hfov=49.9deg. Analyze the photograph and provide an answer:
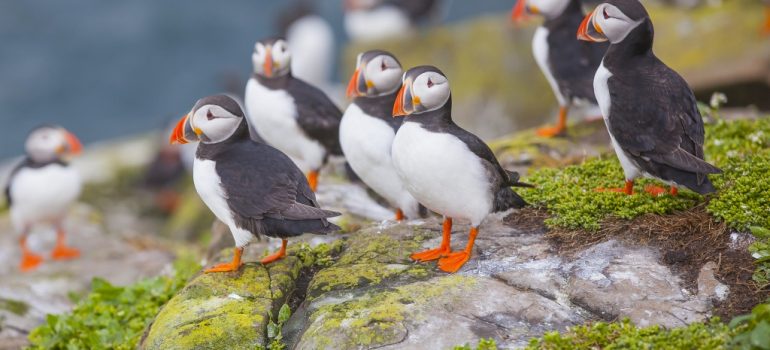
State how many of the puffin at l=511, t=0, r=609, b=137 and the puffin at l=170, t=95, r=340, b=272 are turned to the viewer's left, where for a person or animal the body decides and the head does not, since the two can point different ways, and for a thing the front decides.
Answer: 2

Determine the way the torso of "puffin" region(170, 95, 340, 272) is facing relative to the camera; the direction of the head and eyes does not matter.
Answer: to the viewer's left

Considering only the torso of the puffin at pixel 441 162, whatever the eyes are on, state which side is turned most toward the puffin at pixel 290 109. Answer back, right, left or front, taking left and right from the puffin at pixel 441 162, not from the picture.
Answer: right

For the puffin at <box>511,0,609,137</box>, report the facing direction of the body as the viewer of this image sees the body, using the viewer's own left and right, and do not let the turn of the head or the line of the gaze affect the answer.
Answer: facing to the left of the viewer

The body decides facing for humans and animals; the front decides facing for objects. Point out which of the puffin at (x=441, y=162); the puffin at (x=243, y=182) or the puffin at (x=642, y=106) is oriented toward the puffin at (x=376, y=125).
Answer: the puffin at (x=642, y=106)

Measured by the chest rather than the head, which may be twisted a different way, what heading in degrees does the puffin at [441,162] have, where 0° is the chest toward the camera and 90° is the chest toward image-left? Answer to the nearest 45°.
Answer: approximately 45°

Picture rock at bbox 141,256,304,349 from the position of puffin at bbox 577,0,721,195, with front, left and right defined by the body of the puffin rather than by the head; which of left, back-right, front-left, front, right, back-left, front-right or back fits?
front-left

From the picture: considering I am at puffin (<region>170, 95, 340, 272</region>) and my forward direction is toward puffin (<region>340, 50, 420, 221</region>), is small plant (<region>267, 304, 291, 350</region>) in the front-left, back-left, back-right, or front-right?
back-right

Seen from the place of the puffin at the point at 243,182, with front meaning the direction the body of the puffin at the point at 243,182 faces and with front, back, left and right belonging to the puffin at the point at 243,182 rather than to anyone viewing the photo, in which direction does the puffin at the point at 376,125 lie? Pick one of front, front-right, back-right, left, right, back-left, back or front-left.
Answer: back-right

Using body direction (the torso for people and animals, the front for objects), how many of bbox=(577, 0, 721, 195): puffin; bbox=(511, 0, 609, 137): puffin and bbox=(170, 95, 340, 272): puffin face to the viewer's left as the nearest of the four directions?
3

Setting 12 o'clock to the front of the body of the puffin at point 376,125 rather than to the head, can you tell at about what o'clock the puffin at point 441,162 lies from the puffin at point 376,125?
the puffin at point 441,162 is roughly at 10 o'clock from the puffin at point 376,125.

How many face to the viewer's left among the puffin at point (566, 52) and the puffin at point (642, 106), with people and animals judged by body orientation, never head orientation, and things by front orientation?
2

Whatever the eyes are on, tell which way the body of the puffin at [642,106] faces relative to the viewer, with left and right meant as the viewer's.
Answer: facing to the left of the viewer

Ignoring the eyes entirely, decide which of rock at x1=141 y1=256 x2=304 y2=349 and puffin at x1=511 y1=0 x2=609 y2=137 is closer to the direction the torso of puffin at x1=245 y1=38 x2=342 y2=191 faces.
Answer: the rock

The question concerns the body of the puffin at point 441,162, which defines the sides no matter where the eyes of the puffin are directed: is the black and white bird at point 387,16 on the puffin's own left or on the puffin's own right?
on the puffin's own right
